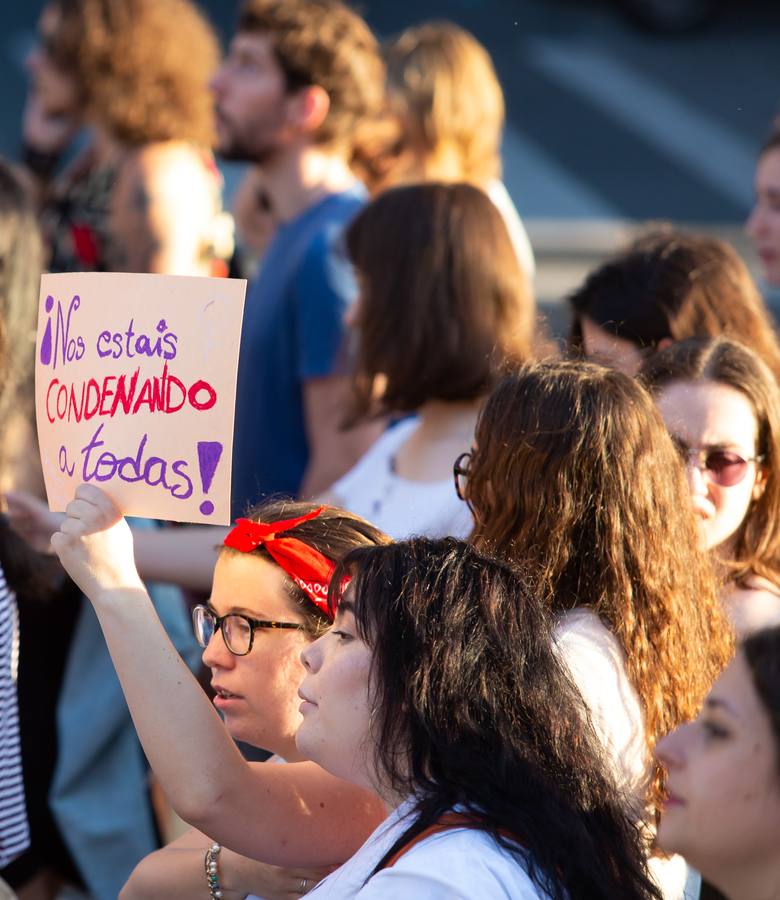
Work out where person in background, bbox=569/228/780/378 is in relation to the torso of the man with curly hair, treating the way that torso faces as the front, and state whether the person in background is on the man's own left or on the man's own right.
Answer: on the man's own left

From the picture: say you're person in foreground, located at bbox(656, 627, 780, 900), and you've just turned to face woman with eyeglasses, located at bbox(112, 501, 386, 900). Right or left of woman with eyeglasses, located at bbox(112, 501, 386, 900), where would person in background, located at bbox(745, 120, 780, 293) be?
right

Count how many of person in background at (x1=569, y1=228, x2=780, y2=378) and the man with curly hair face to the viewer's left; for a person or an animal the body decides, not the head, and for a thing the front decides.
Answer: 2

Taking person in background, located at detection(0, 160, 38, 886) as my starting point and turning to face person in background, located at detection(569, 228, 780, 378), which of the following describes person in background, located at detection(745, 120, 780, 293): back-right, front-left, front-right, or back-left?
front-left

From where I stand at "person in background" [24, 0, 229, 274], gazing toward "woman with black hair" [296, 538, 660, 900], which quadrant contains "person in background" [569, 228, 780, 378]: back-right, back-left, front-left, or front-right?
front-left

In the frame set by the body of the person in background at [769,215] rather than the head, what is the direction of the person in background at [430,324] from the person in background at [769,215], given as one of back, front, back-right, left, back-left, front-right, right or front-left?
front-left

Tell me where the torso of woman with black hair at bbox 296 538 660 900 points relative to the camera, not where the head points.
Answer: to the viewer's left

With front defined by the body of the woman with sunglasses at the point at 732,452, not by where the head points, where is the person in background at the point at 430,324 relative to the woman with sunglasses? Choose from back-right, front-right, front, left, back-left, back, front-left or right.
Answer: right

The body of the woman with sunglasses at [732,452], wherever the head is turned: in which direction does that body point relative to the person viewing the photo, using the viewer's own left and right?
facing the viewer and to the left of the viewer

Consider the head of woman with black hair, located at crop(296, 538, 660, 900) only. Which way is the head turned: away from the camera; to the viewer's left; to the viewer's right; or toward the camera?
to the viewer's left

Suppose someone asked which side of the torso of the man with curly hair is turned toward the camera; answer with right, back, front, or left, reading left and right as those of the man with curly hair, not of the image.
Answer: left

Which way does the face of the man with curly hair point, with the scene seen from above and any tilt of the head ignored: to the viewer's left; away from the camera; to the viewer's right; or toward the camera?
to the viewer's left

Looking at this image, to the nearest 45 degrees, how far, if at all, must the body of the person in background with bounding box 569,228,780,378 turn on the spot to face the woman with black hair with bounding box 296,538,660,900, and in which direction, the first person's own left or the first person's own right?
approximately 90° to the first person's own left

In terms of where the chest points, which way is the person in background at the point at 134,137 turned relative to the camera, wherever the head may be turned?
to the viewer's left

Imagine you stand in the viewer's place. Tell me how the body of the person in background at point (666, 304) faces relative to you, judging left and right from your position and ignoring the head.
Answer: facing to the left of the viewer

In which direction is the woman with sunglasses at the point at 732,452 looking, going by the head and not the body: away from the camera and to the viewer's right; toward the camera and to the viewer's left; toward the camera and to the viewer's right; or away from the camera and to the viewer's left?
toward the camera and to the viewer's left
